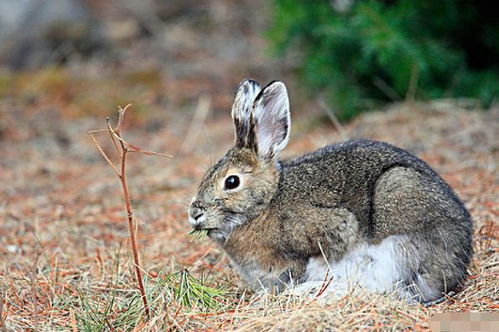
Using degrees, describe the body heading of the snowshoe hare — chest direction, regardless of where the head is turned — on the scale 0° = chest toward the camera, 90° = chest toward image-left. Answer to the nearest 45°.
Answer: approximately 90°
